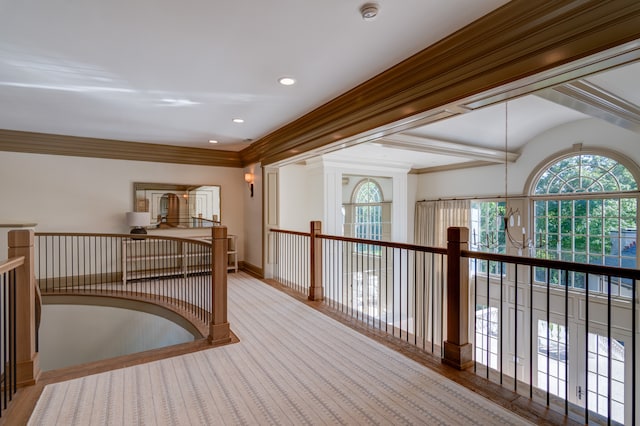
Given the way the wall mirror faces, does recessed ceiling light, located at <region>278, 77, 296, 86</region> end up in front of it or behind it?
in front

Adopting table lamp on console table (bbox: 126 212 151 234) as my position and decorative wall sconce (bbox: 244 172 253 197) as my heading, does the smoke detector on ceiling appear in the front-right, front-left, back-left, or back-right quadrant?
front-right

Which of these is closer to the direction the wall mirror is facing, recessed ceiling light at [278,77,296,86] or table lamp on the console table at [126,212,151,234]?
the recessed ceiling light

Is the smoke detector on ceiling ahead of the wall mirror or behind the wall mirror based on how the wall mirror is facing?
ahead

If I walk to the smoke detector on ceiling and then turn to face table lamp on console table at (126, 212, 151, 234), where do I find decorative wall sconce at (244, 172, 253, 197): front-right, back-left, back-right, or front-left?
front-right

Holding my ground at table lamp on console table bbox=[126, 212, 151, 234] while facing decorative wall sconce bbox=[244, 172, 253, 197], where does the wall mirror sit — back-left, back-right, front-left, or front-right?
front-left

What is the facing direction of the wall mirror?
toward the camera
